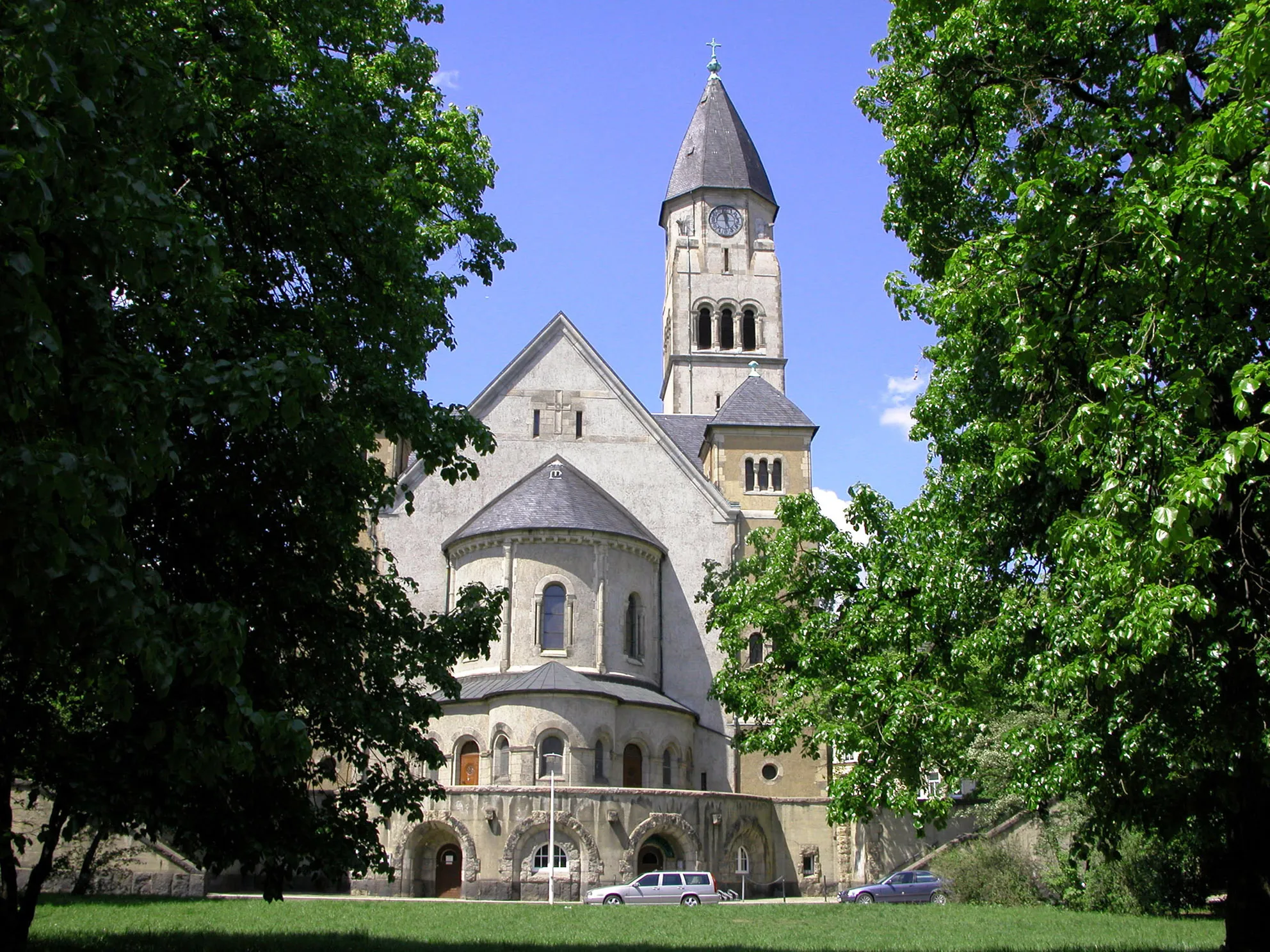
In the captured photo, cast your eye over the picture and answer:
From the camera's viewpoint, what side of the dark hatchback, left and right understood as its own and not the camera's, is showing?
left

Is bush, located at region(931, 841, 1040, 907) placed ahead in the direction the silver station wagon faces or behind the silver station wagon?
behind

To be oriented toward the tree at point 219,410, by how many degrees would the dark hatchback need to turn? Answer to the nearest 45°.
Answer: approximately 90° to its left

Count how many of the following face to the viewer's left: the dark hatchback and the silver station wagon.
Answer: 2

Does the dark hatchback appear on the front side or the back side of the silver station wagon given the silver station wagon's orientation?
on the back side

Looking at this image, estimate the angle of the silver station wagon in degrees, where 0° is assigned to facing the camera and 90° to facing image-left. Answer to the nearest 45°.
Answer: approximately 90°

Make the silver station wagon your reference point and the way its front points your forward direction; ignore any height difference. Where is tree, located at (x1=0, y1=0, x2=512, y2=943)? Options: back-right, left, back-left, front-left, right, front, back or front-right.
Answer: left

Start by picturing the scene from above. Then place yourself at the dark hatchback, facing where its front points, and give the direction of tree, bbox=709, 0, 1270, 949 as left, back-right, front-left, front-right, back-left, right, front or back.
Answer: left

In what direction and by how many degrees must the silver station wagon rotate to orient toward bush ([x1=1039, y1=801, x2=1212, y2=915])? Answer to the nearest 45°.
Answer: approximately 135° to its left

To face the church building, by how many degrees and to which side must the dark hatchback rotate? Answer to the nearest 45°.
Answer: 0° — it already faces it
